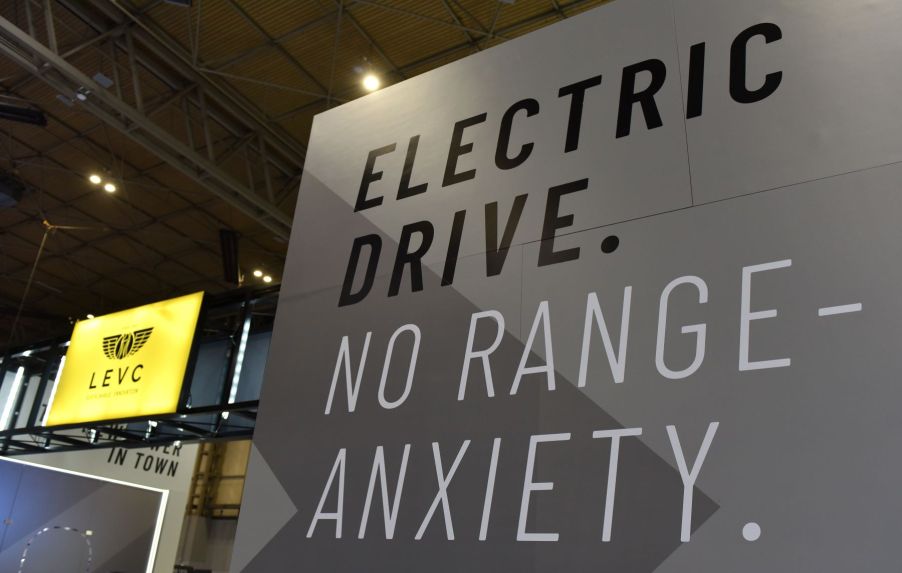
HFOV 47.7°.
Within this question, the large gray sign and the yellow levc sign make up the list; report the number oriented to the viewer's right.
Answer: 0

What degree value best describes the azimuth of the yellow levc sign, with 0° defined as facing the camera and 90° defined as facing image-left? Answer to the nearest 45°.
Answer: approximately 45°

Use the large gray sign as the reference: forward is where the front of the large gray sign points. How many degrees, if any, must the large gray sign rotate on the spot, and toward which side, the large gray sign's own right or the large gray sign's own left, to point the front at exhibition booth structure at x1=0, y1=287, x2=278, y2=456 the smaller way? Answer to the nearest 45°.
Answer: approximately 90° to the large gray sign's own right

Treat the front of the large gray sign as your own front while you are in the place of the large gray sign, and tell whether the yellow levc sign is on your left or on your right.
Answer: on your right

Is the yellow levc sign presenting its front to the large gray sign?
no

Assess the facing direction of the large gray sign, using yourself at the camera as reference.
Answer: facing the viewer and to the left of the viewer
